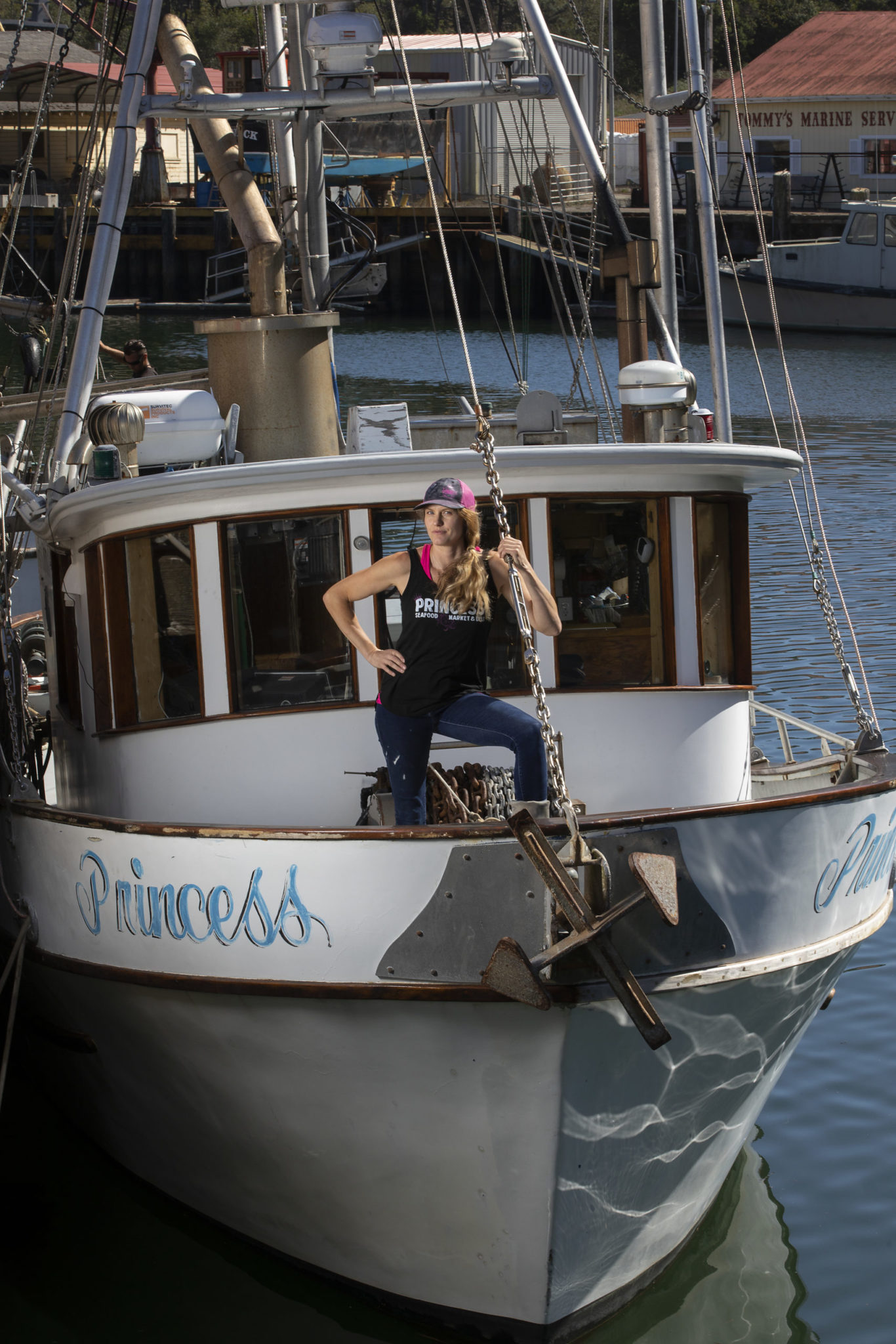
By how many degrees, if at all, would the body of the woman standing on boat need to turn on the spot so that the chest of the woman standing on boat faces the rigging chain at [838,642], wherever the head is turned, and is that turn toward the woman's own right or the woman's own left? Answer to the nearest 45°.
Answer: approximately 135° to the woman's own left

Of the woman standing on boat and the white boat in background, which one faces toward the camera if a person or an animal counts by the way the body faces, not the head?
the woman standing on boat

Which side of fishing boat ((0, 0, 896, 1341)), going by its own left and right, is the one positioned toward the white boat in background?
back

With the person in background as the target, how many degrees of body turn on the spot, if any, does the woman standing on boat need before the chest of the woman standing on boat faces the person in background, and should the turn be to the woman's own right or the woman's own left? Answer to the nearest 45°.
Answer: approximately 180°

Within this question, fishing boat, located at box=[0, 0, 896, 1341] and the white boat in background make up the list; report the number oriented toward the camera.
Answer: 1

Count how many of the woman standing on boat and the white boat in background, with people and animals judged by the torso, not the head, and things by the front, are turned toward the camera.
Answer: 1

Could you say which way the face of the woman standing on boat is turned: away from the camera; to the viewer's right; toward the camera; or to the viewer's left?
toward the camera

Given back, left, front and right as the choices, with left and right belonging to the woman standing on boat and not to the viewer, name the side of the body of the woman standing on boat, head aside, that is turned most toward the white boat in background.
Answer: back

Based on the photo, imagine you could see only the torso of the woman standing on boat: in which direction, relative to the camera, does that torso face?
toward the camera

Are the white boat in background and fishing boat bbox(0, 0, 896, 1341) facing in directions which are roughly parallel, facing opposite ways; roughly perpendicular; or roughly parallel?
roughly perpendicular
